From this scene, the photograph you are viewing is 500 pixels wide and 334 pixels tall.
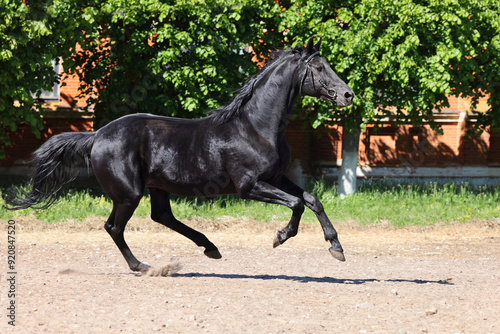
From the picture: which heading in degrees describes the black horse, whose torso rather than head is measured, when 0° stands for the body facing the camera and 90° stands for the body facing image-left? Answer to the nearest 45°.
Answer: approximately 270°

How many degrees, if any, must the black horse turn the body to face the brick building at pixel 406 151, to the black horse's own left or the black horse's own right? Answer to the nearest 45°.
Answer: approximately 45° to the black horse's own left

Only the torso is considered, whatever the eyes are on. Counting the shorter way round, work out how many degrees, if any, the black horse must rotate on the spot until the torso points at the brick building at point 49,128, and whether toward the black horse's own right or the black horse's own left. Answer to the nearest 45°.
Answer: approximately 90° to the black horse's own left
